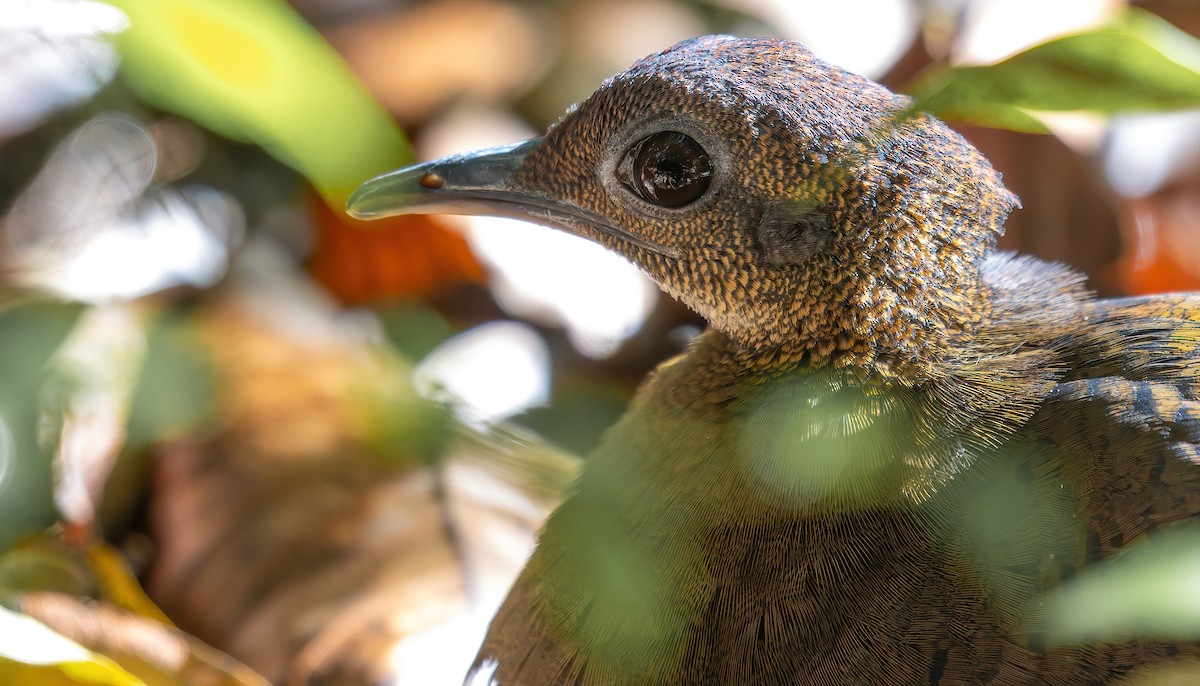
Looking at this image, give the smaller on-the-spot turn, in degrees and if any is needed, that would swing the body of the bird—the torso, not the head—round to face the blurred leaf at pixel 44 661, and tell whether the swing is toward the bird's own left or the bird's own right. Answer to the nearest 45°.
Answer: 0° — it already faces it

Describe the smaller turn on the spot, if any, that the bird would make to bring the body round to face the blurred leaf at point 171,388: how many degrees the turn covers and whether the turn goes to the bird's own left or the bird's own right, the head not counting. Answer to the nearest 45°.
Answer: approximately 45° to the bird's own right

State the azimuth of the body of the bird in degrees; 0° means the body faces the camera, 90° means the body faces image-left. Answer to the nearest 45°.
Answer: approximately 90°
